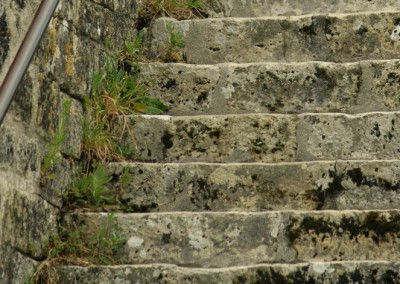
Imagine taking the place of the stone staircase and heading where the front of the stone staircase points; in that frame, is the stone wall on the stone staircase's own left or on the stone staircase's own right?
on the stone staircase's own right

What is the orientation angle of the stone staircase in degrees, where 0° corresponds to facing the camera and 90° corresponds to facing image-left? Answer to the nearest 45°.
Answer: approximately 0°
